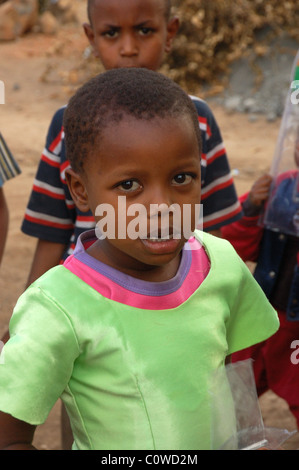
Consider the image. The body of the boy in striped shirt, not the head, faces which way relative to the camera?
toward the camera

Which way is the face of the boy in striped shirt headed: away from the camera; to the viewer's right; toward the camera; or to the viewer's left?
toward the camera
